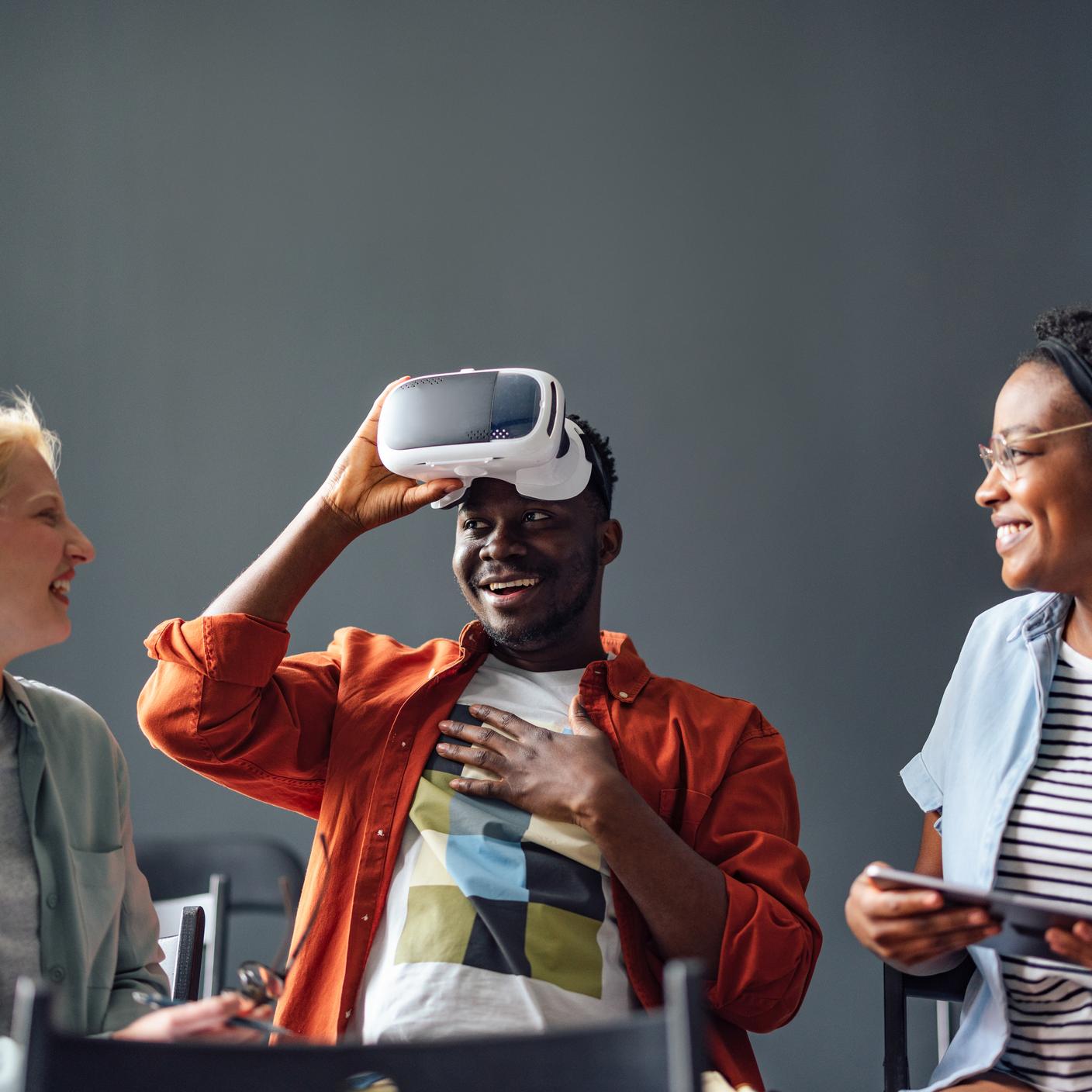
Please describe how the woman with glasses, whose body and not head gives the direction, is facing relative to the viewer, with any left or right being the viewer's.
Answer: facing the viewer and to the left of the viewer

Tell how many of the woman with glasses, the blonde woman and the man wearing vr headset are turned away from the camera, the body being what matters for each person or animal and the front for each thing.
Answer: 0

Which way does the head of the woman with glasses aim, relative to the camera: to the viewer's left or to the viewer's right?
to the viewer's left

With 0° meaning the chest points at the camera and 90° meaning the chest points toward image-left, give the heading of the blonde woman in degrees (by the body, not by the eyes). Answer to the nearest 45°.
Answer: approximately 315°

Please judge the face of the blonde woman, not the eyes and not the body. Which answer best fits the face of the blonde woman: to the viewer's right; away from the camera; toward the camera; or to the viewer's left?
to the viewer's right

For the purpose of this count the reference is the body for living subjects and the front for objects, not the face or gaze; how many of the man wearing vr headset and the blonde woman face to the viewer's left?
0

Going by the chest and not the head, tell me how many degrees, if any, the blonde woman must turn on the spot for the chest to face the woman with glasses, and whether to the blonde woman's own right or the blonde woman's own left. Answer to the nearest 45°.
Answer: approximately 45° to the blonde woman's own left

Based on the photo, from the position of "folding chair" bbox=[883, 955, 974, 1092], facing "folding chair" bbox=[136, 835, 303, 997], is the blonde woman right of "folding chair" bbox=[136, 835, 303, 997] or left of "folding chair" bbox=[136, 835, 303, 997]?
left

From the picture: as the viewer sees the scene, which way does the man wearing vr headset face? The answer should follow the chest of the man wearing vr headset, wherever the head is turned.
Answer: toward the camera
